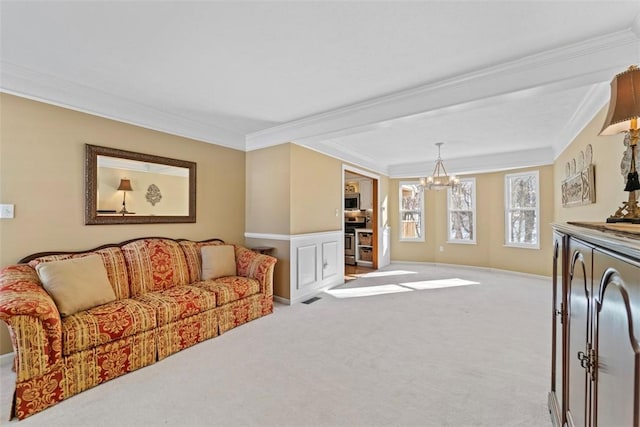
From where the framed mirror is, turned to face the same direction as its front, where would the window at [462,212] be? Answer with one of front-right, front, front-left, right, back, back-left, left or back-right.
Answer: front-left

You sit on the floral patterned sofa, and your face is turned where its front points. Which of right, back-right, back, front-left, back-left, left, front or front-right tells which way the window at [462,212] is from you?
front-left

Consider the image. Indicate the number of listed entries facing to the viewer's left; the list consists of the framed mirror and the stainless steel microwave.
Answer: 0

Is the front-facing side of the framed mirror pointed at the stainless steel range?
no

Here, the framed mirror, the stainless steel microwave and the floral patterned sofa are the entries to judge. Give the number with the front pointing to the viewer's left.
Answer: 0

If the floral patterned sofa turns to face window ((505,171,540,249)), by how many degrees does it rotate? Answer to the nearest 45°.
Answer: approximately 45° to its left

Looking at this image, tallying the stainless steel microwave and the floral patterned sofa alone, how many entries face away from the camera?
0

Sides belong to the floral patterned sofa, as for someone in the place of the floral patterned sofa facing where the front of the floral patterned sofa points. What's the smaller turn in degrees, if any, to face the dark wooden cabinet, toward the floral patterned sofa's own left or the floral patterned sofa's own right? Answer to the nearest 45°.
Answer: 0° — it already faces it

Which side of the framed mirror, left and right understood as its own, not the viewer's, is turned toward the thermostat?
right

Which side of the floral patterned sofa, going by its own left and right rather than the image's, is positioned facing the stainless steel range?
left

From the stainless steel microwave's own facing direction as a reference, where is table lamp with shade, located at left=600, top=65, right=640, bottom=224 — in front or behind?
in front

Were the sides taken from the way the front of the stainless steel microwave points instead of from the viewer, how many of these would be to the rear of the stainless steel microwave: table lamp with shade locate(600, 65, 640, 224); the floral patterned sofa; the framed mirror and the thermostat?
0

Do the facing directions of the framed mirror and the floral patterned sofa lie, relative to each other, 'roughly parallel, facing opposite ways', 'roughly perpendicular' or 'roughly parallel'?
roughly parallel

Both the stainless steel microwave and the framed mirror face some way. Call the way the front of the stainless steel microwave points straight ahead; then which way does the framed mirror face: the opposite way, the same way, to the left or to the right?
to the left

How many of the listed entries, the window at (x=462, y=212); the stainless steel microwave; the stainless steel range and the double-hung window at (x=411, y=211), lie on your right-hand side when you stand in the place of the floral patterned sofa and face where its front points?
0

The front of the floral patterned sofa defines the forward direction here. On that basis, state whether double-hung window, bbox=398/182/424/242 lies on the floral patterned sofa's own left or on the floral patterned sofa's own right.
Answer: on the floral patterned sofa's own left

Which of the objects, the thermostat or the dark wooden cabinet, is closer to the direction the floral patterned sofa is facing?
the dark wooden cabinet

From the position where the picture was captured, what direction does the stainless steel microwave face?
facing the viewer

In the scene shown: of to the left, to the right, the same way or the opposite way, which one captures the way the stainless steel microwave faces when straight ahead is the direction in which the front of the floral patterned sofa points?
to the right

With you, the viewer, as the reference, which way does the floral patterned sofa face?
facing the viewer and to the right of the viewer

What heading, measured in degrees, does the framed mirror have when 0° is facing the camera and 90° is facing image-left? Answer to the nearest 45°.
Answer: approximately 315°

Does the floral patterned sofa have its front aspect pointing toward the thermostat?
no
